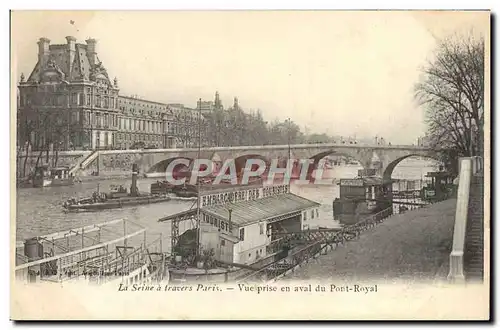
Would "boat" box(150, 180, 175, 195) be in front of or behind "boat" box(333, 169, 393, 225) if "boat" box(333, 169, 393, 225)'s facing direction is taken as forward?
in front

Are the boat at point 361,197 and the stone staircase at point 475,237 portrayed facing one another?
no

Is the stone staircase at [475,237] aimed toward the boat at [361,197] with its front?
no
